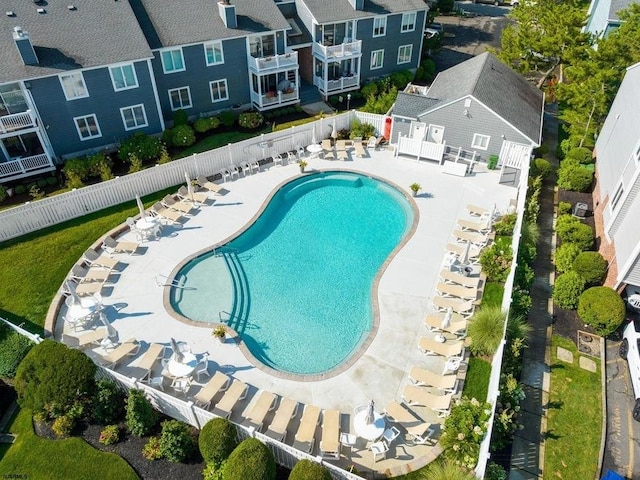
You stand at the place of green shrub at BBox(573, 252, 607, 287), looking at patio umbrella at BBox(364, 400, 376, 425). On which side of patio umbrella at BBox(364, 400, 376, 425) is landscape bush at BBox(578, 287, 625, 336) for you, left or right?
left

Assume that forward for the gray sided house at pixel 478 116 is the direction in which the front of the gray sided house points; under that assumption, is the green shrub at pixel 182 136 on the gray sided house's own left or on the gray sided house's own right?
on the gray sided house's own right

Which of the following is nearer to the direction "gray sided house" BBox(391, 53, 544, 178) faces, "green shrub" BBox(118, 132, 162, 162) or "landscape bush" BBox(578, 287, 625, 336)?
the landscape bush

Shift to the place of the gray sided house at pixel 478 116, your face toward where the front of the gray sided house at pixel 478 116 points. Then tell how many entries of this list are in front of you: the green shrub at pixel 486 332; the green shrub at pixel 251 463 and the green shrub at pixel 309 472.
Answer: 3

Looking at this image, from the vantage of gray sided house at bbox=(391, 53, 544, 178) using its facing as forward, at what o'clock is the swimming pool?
The swimming pool is roughly at 1 o'clock from the gray sided house.

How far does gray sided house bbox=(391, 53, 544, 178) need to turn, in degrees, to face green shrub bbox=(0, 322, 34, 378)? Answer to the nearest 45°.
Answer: approximately 45° to its right

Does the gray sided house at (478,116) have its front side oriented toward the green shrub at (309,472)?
yes

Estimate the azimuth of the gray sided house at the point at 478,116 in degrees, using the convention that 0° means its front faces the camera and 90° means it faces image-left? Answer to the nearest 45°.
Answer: approximately 0°

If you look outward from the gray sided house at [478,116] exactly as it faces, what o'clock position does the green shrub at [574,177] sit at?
The green shrub is roughly at 10 o'clock from the gray sided house.

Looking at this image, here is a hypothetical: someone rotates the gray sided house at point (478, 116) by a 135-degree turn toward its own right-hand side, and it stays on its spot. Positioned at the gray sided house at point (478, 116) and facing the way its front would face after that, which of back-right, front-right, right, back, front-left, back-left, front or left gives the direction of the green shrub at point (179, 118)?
front-left

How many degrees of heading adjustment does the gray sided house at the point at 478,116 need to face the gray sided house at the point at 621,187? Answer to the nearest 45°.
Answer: approximately 45° to its left
